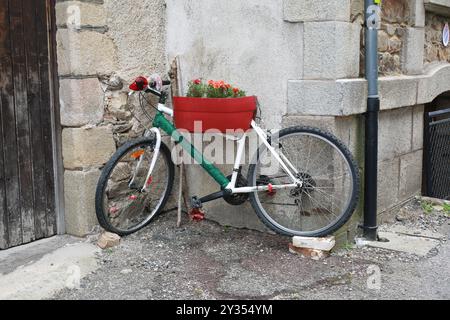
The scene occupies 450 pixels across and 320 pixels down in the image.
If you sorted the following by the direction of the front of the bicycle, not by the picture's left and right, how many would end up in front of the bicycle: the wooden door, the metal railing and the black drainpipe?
1

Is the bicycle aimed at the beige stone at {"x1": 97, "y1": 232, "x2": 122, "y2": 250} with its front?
yes

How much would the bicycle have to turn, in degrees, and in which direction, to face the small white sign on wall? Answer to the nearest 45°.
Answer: approximately 135° to its right

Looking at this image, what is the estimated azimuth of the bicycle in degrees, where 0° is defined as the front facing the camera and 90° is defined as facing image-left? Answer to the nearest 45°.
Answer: approximately 90°

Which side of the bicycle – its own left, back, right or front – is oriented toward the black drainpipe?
back

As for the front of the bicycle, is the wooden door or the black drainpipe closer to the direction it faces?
the wooden door

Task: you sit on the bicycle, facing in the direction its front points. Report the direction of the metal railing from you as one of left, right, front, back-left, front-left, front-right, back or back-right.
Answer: back-right

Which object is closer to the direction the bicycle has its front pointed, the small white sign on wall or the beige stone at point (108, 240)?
the beige stone

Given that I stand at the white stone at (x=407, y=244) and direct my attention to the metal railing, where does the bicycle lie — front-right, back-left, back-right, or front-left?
back-left

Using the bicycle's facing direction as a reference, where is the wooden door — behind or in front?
in front

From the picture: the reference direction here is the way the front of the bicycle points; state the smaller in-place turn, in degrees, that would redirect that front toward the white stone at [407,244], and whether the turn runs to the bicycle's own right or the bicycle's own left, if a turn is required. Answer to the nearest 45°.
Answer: approximately 180°

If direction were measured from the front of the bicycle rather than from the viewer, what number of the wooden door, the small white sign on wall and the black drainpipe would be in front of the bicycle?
1
